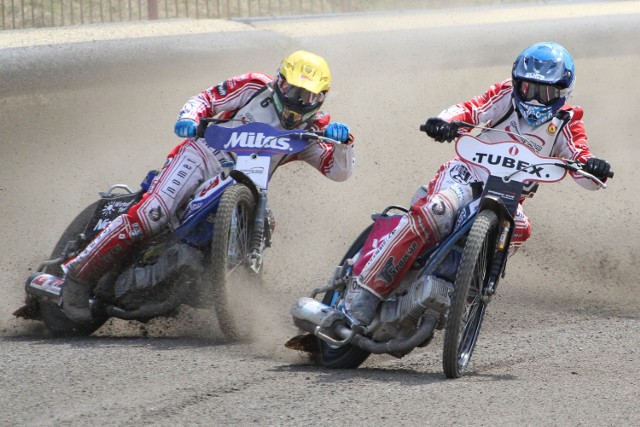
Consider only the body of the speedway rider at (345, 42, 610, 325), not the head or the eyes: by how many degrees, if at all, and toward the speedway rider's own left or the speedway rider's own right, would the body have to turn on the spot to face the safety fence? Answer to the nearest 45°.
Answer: approximately 135° to the speedway rider's own right

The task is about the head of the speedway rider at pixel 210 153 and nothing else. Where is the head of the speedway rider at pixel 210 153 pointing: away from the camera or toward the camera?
toward the camera

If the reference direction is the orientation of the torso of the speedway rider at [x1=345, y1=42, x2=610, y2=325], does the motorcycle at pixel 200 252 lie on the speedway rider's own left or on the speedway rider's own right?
on the speedway rider's own right

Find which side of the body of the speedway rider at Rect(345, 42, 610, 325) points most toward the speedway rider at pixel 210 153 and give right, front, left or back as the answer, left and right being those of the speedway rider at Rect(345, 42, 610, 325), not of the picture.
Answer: right

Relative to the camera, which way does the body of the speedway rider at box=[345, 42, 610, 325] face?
toward the camera
